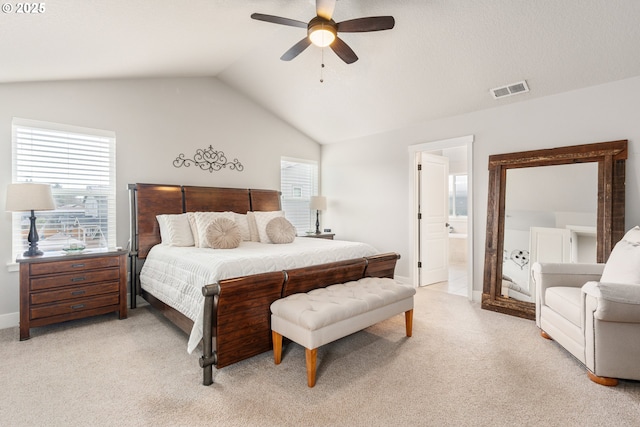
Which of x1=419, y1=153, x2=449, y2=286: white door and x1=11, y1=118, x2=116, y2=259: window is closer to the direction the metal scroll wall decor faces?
the white door

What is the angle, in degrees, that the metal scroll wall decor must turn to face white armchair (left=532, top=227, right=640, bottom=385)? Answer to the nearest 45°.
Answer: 0° — it already faces it

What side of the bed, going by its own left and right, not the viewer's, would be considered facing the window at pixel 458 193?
left

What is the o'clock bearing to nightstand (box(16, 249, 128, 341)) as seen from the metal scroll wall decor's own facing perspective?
The nightstand is roughly at 3 o'clock from the metal scroll wall decor.

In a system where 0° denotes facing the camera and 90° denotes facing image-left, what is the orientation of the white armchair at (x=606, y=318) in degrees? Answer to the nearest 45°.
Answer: approximately 45°

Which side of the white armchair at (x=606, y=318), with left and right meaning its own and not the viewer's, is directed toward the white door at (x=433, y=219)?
right

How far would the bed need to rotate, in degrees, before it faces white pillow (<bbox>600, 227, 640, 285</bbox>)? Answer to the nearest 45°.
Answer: approximately 45° to its left
